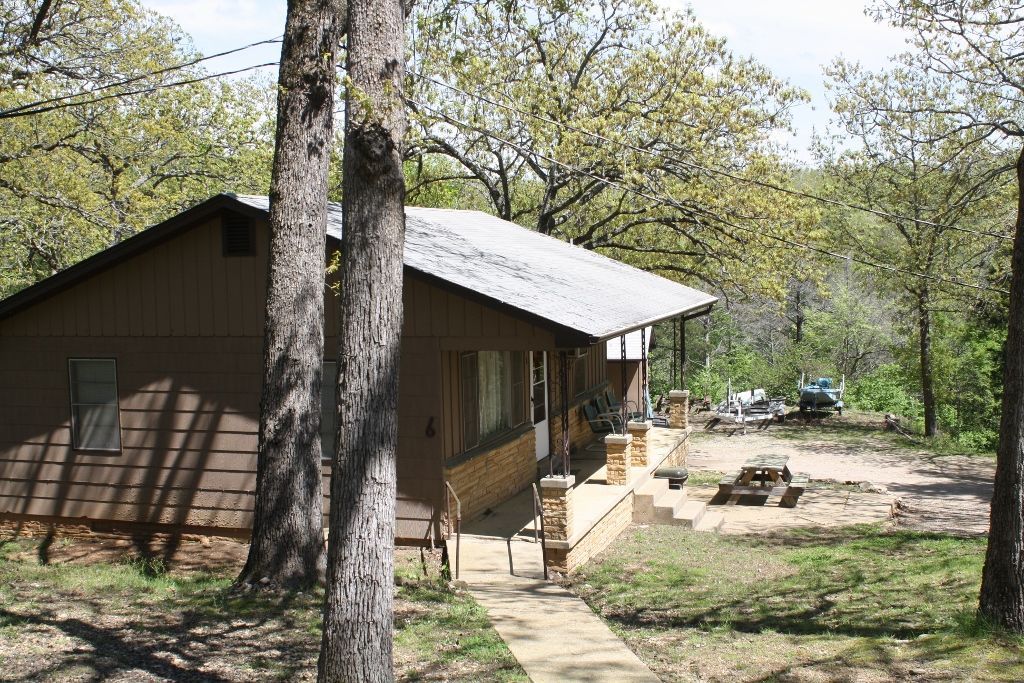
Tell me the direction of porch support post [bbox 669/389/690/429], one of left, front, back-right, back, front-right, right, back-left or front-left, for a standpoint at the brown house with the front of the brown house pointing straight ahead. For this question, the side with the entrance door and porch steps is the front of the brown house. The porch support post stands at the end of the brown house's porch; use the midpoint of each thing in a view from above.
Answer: left

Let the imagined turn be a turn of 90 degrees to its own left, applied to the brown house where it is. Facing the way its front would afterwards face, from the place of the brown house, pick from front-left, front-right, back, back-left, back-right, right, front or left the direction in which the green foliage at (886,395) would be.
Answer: front

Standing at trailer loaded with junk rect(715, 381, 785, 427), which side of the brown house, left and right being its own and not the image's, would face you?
left

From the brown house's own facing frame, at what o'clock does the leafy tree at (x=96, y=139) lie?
The leafy tree is roughly at 7 o'clock from the brown house.

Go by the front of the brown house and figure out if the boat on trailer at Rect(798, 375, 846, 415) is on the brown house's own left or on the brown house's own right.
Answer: on the brown house's own left

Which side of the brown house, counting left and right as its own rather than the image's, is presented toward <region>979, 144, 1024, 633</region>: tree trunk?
front

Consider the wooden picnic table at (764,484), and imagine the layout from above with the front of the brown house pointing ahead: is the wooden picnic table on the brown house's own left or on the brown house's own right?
on the brown house's own left

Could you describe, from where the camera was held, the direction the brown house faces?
facing the viewer and to the right of the viewer

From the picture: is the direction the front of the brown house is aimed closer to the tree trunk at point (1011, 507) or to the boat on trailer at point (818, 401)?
the tree trunk
